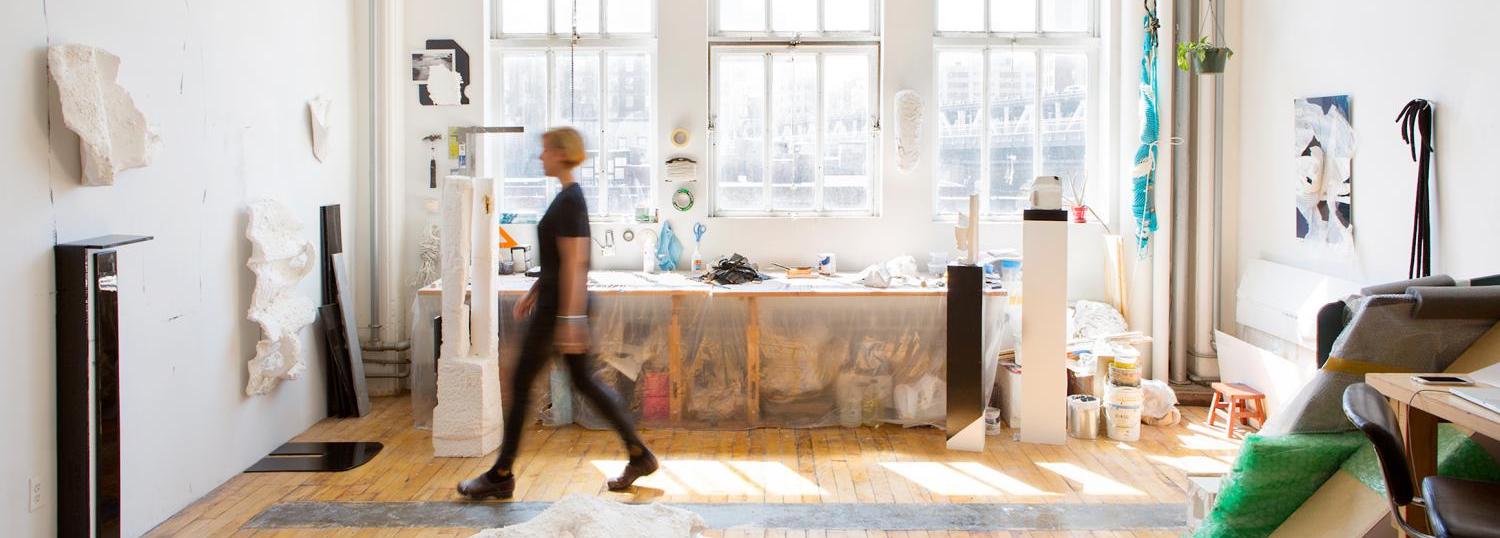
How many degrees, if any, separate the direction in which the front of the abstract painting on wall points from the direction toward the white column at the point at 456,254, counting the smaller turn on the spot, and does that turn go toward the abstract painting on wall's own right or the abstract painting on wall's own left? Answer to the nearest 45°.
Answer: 0° — it already faces it

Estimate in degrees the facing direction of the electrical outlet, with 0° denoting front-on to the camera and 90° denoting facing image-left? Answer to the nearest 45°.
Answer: approximately 315°
